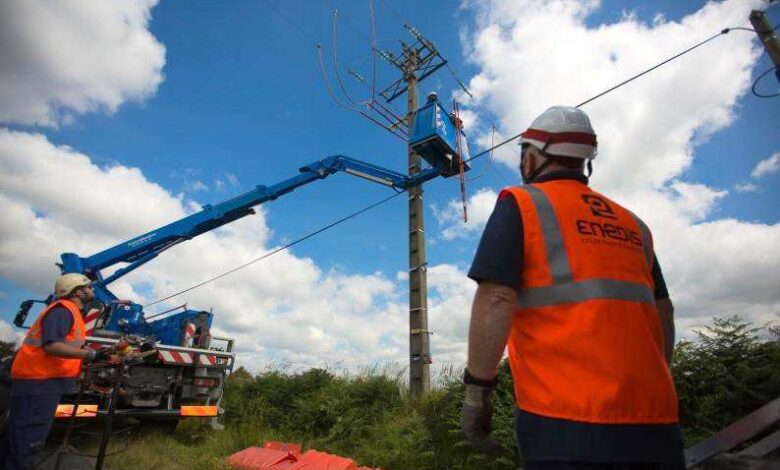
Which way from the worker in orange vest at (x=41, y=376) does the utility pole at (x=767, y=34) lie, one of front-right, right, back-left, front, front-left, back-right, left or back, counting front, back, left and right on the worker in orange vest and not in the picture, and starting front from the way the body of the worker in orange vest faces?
front-right

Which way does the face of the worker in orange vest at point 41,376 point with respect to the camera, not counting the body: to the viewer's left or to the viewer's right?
to the viewer's right

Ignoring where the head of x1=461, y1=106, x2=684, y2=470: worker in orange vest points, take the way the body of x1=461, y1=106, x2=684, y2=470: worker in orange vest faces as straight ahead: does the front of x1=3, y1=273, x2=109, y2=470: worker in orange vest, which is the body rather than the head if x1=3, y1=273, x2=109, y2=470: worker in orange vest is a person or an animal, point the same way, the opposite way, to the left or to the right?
to the right

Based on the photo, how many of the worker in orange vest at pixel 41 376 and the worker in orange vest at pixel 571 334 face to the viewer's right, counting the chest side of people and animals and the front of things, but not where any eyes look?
1

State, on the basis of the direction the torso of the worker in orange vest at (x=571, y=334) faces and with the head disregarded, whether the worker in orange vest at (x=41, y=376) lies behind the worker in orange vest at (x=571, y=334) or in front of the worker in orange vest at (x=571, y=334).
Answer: in front

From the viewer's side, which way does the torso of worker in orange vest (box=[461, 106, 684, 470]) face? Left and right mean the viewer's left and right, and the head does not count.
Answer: facing away from the viewer and to the left of the viewer

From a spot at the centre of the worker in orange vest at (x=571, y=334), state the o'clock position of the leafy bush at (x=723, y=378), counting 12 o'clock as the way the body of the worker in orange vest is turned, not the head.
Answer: The leafy bush is roughly at 2 o'clock from the worker in orange vest.

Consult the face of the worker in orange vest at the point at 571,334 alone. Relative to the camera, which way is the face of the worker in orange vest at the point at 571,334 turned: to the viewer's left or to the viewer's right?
to the viewer's left

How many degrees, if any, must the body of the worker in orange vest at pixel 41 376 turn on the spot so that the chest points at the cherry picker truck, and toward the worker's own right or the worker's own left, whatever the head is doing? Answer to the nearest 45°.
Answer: approximately 45° to the worker's own left

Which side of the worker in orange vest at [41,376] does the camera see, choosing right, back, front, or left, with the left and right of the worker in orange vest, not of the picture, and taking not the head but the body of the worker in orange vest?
right
